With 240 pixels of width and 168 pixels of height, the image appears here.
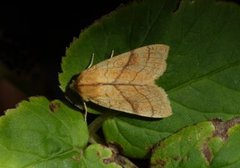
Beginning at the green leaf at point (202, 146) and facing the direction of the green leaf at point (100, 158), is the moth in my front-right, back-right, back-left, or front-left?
front-right

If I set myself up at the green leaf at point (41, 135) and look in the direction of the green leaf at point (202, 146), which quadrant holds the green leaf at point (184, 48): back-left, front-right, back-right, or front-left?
front-left

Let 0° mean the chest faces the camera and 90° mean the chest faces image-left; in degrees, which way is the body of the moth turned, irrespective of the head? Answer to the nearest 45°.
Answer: approximately 90°

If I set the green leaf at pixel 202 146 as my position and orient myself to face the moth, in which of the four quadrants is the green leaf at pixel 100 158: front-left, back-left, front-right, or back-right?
front-left
